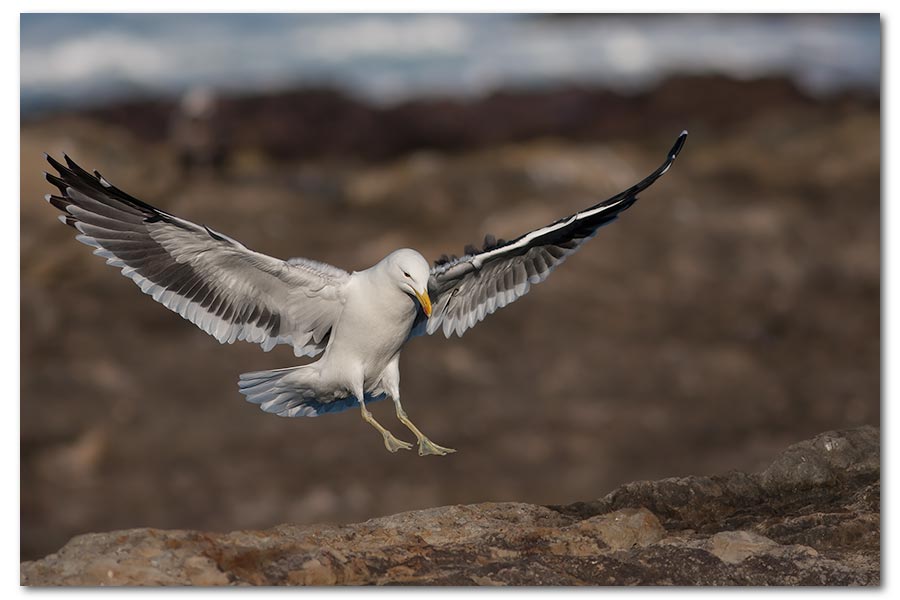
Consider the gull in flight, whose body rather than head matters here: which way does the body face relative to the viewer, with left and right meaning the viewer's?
facing the viewer and to the right of the viewer
